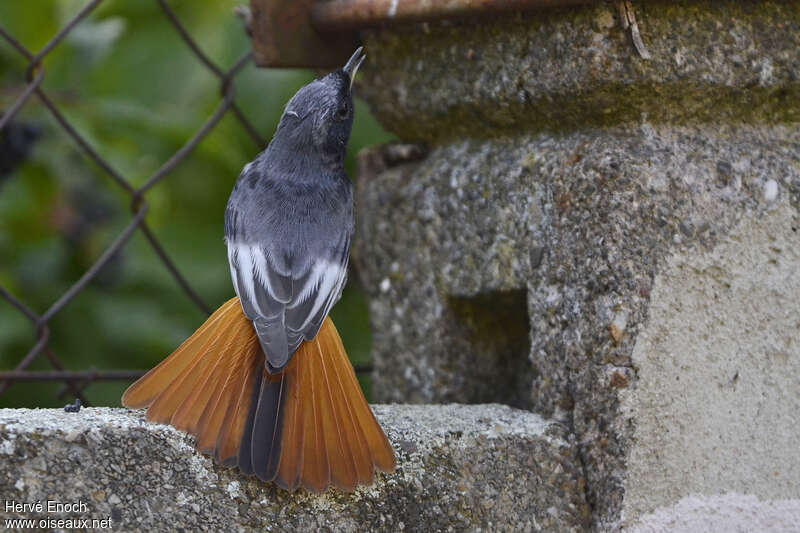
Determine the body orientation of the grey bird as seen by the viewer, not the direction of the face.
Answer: away from the camera

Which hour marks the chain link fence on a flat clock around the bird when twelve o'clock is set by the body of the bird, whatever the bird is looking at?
The chain link fence is roughly at 11 o'clock from the bird.

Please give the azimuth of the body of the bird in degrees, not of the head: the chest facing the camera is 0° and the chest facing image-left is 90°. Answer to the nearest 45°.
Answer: approximately 180°

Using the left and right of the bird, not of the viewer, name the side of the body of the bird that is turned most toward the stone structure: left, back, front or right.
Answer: right
